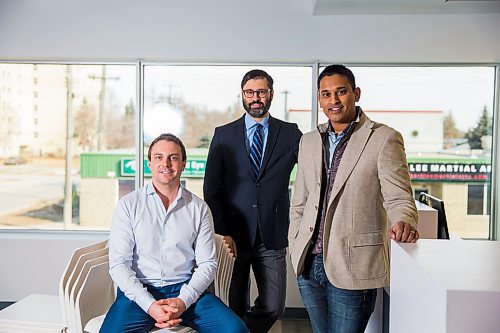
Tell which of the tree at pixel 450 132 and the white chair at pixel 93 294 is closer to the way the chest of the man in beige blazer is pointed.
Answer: the white chair

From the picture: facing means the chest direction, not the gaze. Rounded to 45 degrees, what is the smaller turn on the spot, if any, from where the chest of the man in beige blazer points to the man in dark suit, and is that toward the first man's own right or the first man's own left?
approximately 90° to the first man's own right

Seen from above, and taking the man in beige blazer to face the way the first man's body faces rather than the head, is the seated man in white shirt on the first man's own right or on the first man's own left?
on the first man's own right

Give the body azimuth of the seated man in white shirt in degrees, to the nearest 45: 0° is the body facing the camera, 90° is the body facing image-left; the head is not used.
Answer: approximately 0°

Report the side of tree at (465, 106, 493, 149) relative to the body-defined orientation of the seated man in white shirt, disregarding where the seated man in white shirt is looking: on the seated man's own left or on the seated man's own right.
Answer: on the seated man's own left

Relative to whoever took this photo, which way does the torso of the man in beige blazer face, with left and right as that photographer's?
facing the viewer and to the left of the viewer

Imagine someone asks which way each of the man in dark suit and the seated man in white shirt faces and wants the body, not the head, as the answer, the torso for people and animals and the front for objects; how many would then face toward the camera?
2

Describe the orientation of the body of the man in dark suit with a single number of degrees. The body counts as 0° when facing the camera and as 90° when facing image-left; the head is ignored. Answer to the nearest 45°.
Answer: approximately 0°

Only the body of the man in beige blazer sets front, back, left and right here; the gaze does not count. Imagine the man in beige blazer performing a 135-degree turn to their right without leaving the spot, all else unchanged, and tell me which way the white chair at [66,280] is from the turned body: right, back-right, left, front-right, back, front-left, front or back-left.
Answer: left
